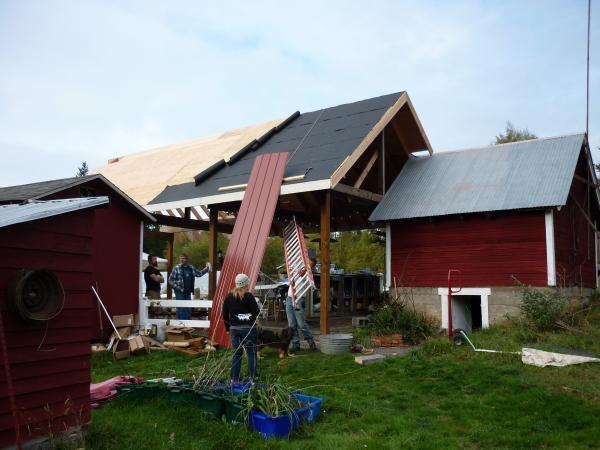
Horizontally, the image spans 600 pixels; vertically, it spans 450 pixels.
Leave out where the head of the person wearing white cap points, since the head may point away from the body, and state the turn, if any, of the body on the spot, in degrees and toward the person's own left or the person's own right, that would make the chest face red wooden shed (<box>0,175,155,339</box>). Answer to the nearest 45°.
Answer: approximately 45° to the person's own left

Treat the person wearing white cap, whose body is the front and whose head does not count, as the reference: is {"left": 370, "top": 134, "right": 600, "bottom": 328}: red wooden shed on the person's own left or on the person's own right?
on the person's own right

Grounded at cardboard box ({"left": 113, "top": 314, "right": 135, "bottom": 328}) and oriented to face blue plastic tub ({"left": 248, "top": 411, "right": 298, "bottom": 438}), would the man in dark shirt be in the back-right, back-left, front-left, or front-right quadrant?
back-left

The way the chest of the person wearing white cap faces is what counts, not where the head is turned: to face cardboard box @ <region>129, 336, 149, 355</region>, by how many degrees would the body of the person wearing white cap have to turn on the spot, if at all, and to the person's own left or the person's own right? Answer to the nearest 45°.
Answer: approximately 45° to the person's own left

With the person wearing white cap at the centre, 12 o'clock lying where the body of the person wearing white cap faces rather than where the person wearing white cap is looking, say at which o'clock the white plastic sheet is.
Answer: The white plastic sheet is roughly at 3 o'clock from the person wearing white cap.

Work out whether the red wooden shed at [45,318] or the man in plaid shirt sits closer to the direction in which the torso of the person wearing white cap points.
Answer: the man in plaid shirt

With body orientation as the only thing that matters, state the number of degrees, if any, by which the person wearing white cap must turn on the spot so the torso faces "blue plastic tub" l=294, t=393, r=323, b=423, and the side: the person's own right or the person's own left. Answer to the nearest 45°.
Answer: approximately 135° to the person's own right

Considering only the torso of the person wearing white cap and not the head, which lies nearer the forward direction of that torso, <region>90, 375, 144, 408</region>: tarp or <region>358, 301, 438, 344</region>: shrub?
the shrub

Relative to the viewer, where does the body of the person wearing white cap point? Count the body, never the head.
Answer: away from the camera

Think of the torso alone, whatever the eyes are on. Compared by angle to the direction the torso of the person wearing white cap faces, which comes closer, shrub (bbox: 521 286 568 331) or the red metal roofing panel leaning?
the red metal roofing panel leaning

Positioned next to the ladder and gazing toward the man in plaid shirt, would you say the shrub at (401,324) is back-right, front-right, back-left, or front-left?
back-right

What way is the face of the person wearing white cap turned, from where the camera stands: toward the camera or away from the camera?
away from the camera
